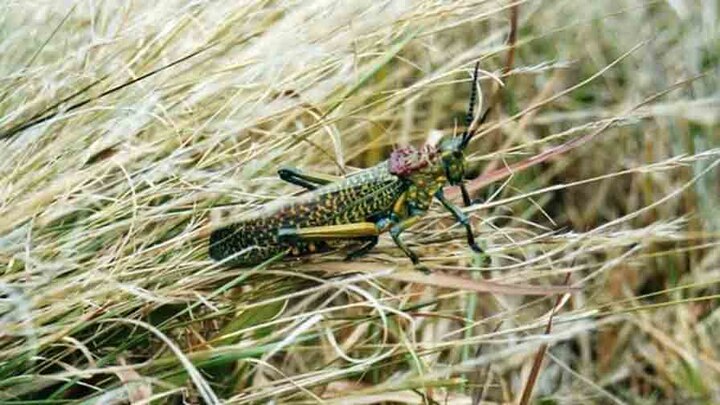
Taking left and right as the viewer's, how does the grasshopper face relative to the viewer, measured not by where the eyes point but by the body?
facing to the right of the viewer
